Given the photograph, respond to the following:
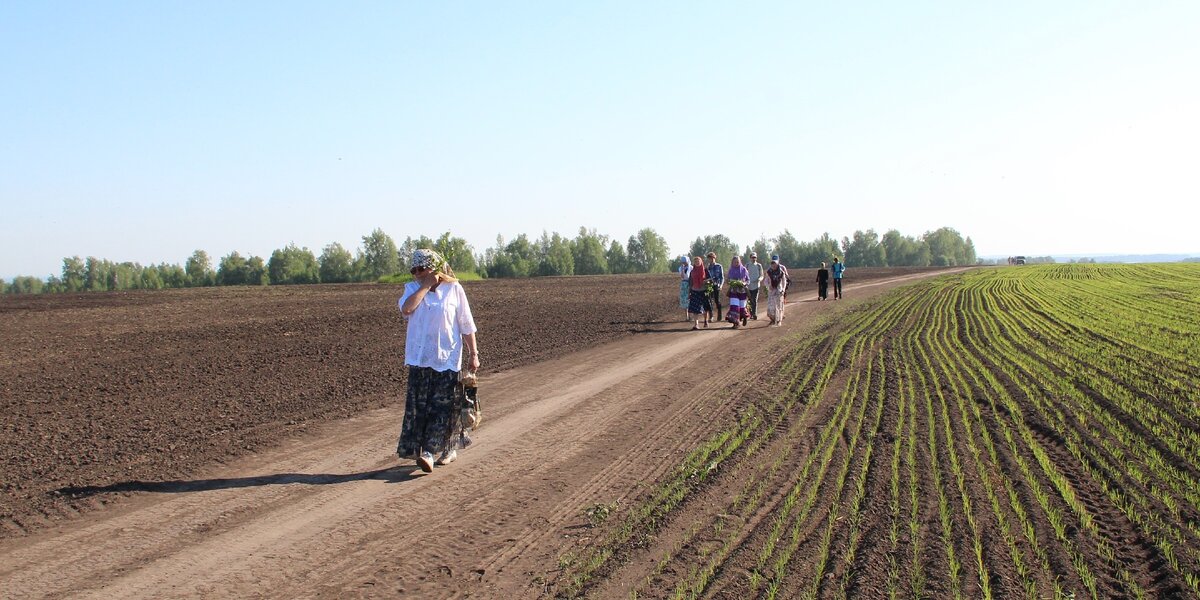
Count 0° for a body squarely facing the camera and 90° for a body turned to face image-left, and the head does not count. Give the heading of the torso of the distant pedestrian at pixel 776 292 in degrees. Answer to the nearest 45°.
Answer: approximately 45°

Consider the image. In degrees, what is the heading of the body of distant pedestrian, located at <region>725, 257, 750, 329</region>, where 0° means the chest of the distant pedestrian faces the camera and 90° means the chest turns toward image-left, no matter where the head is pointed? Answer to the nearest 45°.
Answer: approximately 45°

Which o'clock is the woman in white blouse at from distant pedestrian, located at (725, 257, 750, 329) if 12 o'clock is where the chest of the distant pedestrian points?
The woman in white blouse is roughly at 11 o'clock from the distant pedestrian.

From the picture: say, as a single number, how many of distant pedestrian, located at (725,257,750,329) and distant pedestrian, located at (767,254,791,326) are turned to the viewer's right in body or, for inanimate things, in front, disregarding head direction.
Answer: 0

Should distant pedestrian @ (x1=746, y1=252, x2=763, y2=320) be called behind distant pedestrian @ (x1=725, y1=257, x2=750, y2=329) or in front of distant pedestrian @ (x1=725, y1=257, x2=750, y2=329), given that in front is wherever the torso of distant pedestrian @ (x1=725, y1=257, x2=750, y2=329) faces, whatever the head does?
behind

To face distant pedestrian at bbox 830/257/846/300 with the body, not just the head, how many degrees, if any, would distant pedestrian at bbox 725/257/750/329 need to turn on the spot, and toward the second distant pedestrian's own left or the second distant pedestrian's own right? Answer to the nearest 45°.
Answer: approximately 135° to the second distant pedestrian's own right
